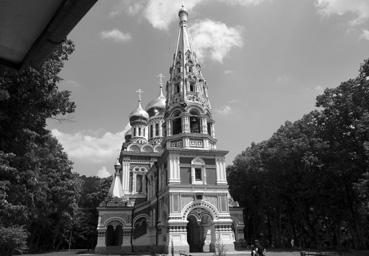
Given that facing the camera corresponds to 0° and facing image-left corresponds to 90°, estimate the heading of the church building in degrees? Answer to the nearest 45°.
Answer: approximately 0°

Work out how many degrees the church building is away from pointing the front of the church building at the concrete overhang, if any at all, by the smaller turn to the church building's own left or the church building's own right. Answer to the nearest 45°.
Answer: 0° — it already faces it
